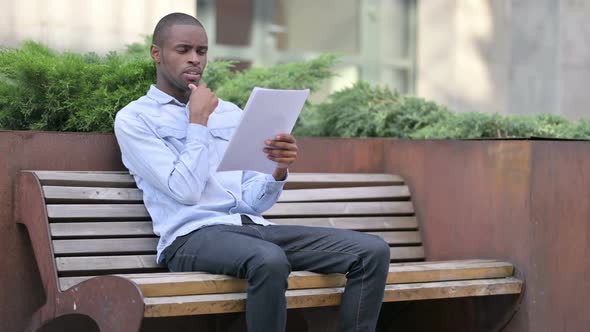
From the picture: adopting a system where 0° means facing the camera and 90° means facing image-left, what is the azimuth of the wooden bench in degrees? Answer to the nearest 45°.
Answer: approximately 315°

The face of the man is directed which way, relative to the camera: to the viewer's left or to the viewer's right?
to the viewer's right

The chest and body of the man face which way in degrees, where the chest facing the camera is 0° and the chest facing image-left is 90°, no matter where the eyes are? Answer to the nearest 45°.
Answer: approximately 315°

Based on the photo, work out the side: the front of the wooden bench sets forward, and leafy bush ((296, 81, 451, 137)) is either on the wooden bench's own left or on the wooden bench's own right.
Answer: on the wooden bench's own left

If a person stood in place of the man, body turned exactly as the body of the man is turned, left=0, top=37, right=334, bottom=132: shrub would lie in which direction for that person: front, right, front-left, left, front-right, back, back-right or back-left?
back
